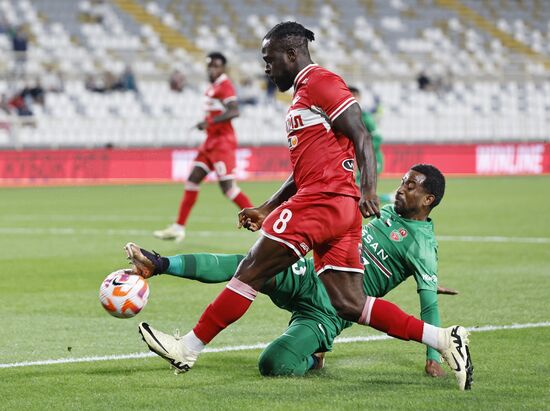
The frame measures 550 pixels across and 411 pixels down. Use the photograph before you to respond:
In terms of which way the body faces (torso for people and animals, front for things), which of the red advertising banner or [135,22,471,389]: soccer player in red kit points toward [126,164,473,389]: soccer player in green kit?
the red advertising banner

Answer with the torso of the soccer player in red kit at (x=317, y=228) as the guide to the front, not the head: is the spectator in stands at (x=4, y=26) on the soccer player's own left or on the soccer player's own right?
on the soccer player's own right

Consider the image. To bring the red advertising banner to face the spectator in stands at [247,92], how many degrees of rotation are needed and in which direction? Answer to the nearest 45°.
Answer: approximately 180°

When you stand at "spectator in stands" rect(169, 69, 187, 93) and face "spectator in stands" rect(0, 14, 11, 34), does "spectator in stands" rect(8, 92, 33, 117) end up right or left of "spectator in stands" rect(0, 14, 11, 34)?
left

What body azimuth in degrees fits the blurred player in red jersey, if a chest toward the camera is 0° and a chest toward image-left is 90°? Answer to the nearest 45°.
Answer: approximately 45°

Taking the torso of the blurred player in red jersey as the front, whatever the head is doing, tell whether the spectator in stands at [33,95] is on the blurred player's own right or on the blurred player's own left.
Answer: on the blurred player's own right

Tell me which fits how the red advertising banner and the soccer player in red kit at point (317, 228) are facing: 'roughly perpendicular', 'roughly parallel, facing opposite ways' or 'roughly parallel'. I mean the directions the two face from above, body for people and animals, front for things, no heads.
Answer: roughly perpendicular

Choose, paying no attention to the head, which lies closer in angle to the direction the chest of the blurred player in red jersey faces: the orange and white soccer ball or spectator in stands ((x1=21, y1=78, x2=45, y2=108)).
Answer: the orange and white soccer ball

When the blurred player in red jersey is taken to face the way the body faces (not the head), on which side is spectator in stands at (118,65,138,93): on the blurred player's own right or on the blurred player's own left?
on the blurred player's own right

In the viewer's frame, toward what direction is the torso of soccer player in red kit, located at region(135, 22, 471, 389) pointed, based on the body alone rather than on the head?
to the viewer's left

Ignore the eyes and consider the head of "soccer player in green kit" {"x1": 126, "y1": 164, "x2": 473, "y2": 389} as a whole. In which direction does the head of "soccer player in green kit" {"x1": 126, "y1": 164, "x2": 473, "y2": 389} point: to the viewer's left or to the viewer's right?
to the viewer's left
